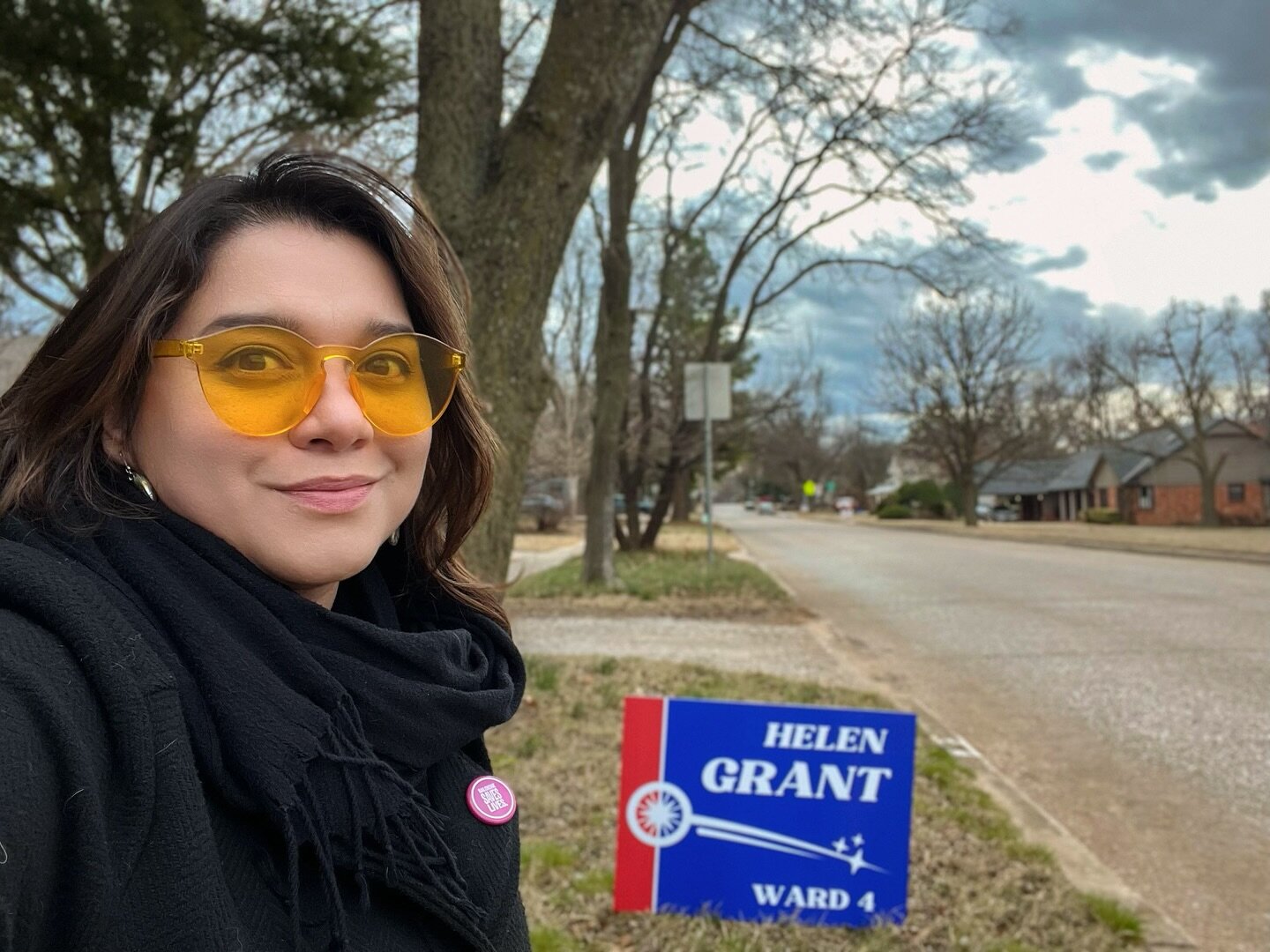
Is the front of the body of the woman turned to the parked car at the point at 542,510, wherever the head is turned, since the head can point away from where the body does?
no

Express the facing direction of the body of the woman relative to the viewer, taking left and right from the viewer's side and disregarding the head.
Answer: facing the viewer and to the right of the viewer

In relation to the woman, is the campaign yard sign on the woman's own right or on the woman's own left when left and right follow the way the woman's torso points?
on the woman's own left

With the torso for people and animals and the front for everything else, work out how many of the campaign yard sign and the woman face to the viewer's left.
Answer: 0

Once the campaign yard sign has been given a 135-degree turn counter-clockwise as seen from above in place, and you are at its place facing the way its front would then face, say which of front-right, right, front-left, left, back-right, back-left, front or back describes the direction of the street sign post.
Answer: front-left

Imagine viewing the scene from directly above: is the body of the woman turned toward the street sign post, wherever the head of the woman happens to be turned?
no

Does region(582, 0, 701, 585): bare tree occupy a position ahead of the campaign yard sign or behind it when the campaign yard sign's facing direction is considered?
behind

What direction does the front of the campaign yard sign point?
toward the camera

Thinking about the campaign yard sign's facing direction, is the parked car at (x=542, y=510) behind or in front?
behind

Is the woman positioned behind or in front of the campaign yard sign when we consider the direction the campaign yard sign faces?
in front
